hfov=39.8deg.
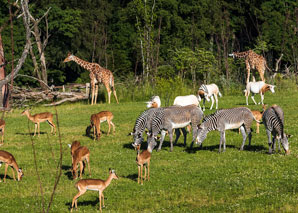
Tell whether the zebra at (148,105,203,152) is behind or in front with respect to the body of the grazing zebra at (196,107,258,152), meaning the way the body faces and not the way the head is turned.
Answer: in front

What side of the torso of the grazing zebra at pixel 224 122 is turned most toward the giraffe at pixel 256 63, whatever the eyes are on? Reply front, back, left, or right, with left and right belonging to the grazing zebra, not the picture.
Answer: right

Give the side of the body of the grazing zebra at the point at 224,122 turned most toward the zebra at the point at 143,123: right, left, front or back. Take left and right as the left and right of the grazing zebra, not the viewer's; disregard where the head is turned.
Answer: front

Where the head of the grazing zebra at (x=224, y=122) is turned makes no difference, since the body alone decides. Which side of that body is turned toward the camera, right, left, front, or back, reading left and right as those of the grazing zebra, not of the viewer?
left
